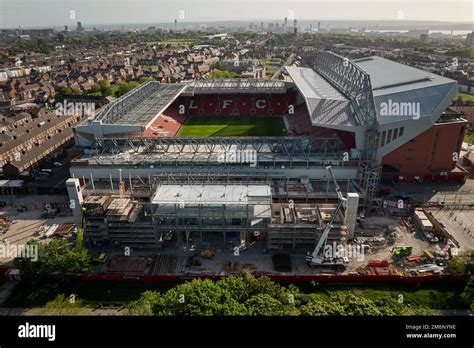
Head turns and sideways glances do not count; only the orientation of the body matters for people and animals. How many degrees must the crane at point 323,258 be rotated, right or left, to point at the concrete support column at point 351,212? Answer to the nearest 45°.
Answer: approximately 45° to its left
